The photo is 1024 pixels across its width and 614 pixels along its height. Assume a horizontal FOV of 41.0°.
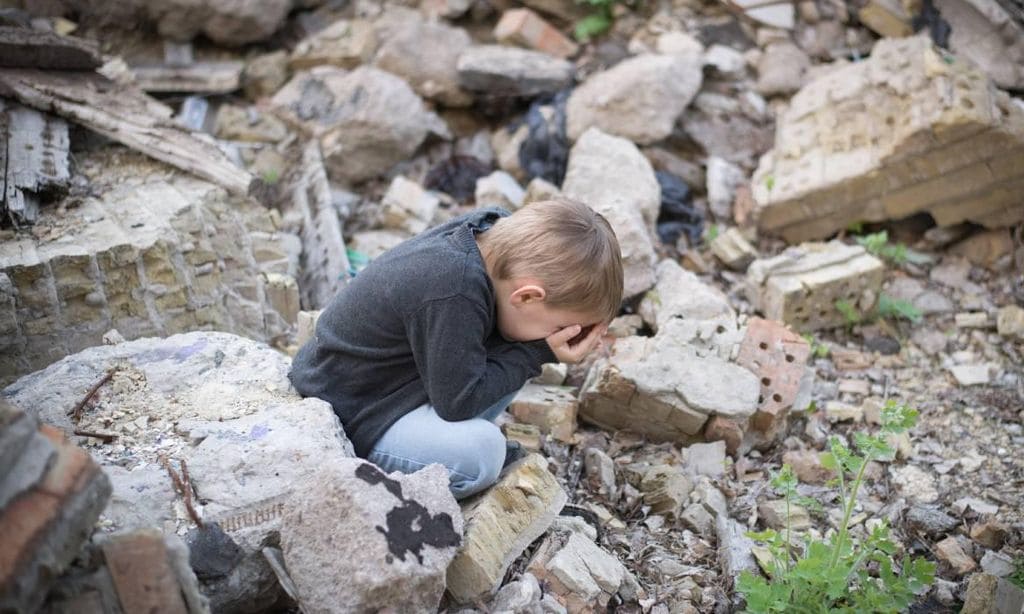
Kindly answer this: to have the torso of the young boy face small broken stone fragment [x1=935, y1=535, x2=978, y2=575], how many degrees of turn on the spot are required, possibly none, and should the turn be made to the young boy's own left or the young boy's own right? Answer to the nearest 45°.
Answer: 0° — they already face it

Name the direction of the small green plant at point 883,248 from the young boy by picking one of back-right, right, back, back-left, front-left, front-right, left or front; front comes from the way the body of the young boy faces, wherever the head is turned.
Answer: front-left

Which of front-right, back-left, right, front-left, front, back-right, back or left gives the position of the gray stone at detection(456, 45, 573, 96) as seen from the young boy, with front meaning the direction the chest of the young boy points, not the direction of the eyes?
left

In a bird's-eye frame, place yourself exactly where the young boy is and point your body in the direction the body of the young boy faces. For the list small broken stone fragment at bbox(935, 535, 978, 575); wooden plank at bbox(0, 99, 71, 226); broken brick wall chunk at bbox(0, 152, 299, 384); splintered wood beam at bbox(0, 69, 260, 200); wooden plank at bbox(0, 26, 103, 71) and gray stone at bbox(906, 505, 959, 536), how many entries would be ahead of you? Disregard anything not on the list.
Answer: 2

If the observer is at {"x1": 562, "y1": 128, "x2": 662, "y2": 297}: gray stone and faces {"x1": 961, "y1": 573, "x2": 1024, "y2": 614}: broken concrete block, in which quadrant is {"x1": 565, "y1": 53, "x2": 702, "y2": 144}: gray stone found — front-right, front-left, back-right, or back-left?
back-left

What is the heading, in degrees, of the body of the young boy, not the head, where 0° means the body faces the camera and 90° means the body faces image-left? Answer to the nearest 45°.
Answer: approximately 270°

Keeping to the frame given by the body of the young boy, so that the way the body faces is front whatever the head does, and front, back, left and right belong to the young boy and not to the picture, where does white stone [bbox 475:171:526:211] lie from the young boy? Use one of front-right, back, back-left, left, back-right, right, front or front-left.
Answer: left
